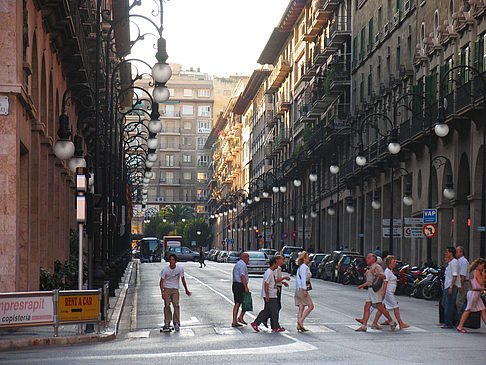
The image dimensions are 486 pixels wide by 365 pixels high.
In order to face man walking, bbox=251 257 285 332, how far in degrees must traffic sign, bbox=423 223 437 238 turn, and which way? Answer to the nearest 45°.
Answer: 0° — it already faces them

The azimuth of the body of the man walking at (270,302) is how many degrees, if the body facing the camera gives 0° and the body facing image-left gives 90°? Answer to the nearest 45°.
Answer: approximately 270°

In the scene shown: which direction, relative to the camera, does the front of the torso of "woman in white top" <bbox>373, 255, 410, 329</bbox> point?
to the viewer's right

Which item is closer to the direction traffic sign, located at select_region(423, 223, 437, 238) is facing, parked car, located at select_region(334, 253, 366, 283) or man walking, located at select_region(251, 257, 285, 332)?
the man walking

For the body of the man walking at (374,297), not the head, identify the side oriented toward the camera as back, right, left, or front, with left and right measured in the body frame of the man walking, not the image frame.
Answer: left
